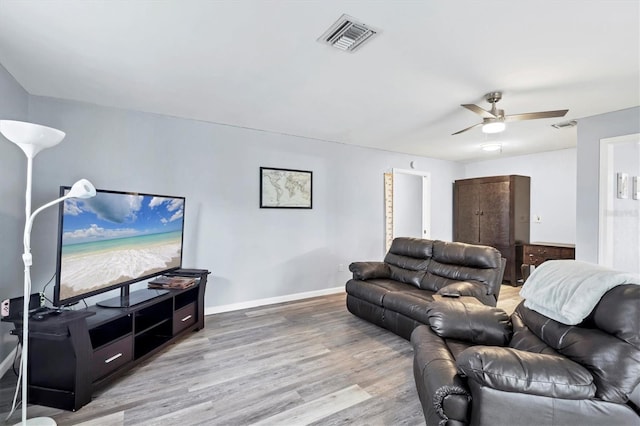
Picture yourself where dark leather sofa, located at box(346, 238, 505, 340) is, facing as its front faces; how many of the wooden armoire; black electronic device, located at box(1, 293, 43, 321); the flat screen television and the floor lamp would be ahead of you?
3

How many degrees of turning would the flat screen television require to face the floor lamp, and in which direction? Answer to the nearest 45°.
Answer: approximately 90° to its right

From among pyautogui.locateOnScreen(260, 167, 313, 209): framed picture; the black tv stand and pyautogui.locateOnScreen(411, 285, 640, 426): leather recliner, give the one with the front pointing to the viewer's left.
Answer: the leather recliner

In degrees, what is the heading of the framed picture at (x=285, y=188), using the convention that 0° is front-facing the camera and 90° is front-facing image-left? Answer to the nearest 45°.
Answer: approximately 315°

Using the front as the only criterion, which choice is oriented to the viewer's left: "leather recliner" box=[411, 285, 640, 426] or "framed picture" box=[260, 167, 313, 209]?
the leather recliner

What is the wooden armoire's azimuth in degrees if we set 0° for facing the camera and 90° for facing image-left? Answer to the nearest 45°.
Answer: approximately 45°

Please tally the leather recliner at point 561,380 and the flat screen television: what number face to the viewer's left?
1

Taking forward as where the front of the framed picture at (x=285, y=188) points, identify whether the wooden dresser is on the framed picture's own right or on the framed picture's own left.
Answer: on the framed picture's own left

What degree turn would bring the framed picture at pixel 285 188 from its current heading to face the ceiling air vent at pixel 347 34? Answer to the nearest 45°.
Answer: approximately 45° to its right

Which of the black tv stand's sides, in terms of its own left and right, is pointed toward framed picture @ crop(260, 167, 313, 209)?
left

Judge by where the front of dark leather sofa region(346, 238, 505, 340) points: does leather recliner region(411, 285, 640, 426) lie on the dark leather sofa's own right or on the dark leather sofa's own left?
on the dark leather sofa's own left

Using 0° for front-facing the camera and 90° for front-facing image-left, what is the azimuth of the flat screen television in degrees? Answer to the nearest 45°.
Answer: approximately 315°

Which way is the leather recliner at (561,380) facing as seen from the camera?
to the viewer's left

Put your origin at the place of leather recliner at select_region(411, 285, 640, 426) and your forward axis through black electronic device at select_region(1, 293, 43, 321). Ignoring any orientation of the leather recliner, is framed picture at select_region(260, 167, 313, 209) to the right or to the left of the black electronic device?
right

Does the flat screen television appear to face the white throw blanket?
yes
